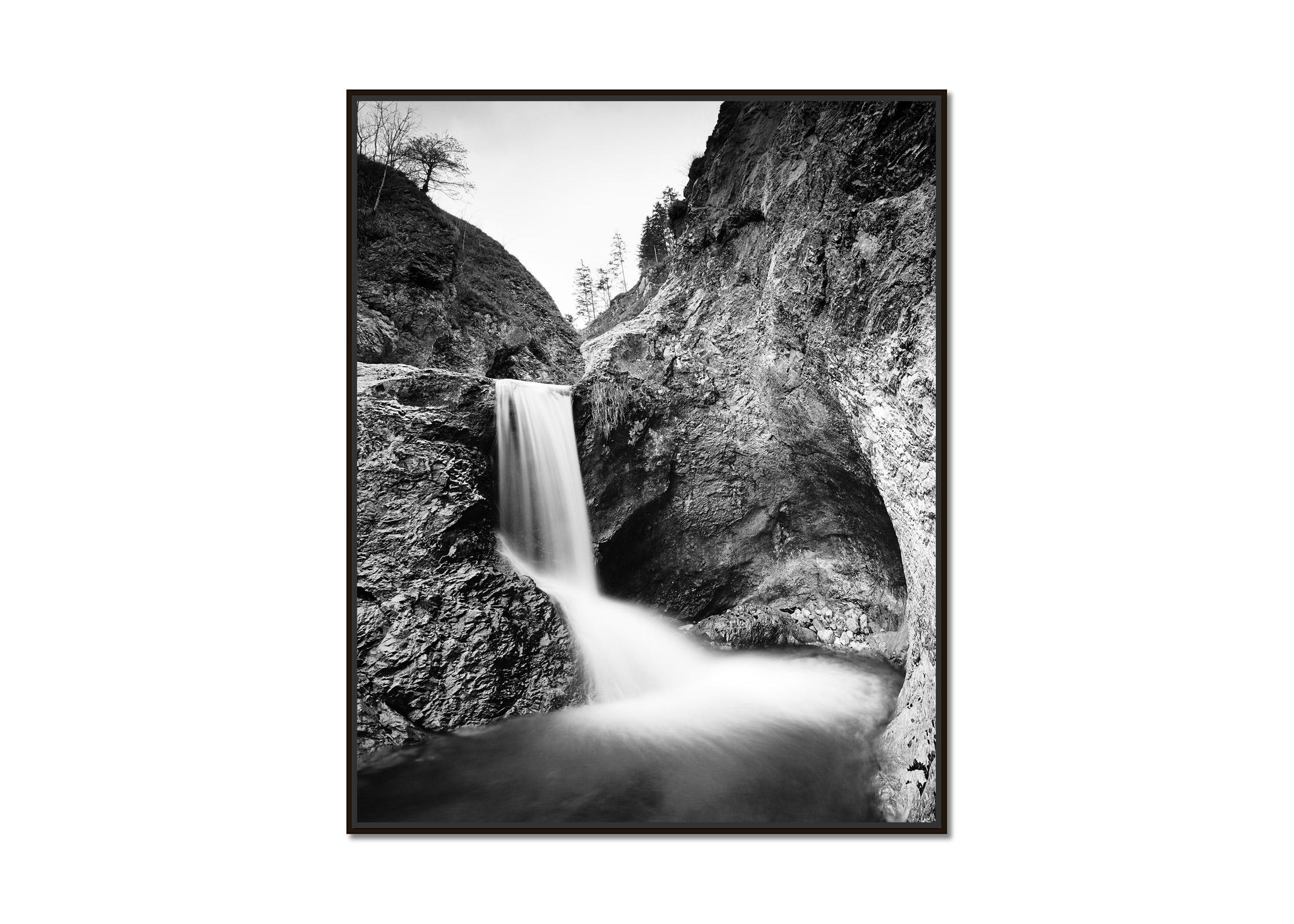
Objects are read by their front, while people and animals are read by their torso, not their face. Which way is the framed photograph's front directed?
toward the camera
